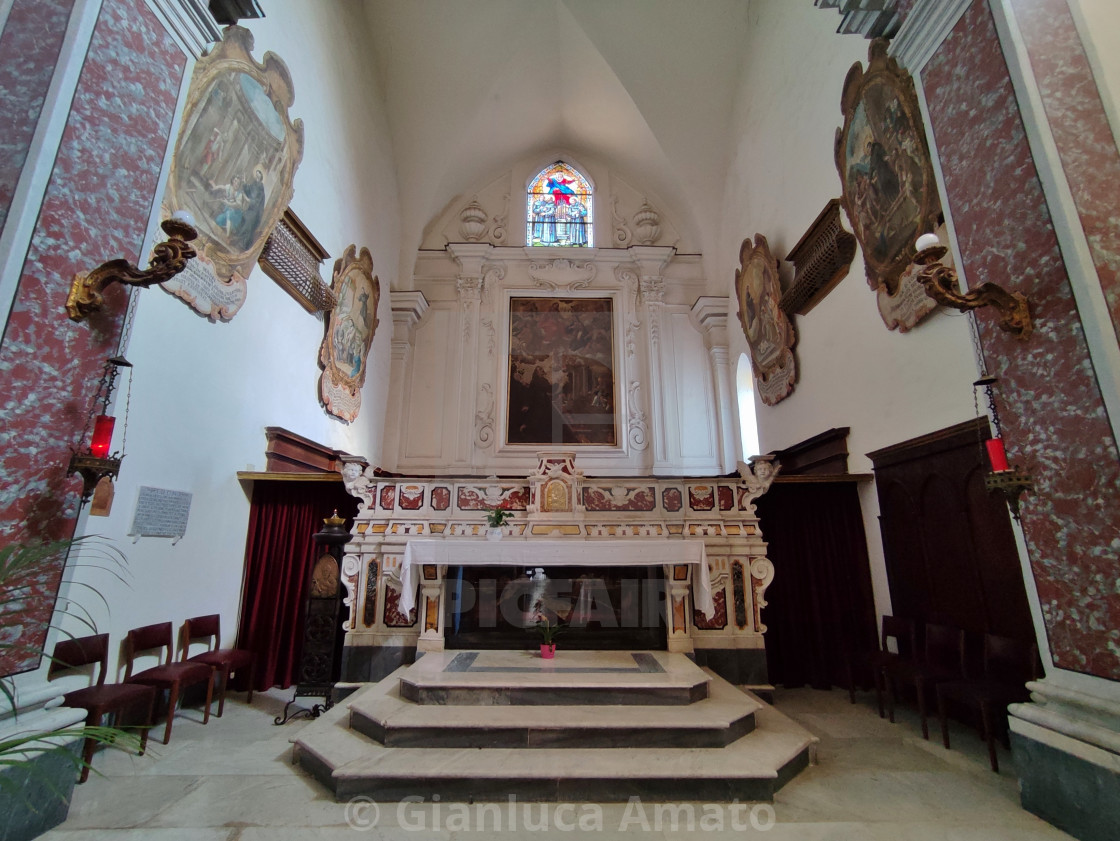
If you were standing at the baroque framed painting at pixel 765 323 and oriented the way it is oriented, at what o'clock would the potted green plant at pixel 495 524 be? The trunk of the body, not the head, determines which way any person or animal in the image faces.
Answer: The potted green plant is roughly at 12 o'clock from the baroque framed painting.

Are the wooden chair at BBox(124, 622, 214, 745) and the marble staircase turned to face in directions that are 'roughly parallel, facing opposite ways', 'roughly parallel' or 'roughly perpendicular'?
roughly perpendicular

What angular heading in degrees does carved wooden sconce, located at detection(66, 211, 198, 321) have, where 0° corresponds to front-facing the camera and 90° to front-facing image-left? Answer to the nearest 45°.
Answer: approximately 270°

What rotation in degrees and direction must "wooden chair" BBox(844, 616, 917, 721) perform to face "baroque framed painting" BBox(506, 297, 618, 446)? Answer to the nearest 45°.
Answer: approximately 90° to its right

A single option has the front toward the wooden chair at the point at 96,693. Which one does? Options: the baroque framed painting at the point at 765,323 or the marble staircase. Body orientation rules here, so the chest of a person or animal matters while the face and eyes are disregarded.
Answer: the baroque framed painting

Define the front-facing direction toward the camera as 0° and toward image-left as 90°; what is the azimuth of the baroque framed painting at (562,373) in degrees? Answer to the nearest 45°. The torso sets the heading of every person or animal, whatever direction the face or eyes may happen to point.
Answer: approximately 0°

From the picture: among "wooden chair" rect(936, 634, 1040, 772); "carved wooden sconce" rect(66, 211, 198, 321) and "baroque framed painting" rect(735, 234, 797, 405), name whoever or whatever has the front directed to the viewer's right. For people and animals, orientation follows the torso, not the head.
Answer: the carved wooden sconce

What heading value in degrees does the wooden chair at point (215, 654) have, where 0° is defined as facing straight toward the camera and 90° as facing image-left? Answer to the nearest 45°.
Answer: approximately 315°

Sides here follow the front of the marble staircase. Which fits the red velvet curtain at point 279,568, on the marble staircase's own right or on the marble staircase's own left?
on the marble staircase's own right
